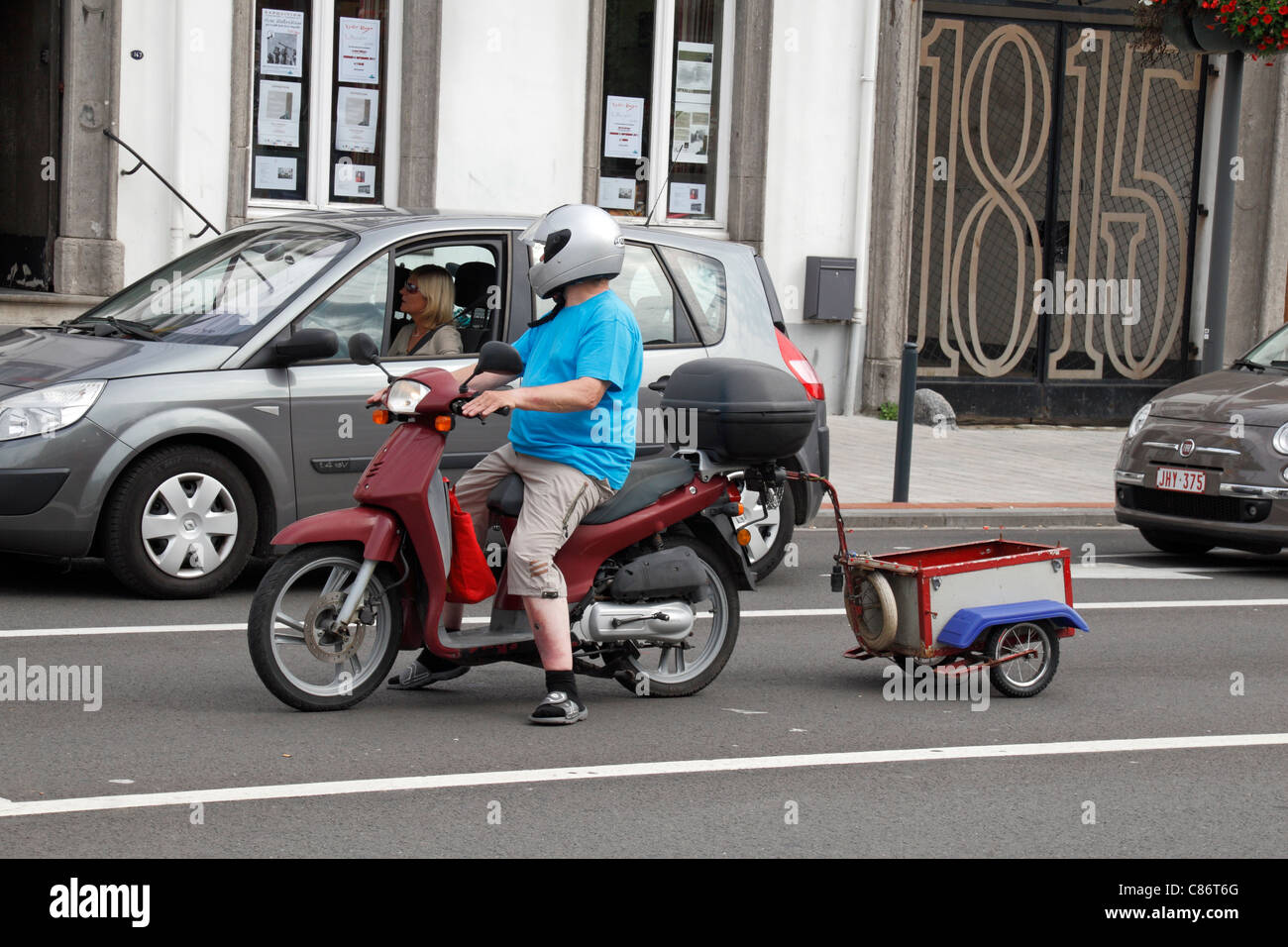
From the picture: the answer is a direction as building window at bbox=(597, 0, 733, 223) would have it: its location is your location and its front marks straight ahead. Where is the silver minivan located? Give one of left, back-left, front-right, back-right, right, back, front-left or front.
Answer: front

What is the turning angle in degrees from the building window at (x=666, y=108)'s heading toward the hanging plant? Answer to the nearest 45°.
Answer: approximately 45° to its left

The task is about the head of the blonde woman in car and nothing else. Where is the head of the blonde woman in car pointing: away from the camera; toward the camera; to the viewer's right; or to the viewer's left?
to the viewer's left

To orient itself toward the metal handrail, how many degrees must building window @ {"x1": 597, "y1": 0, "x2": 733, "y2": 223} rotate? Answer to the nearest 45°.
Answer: approximately 45° to its right

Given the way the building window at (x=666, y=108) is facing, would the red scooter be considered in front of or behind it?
in front

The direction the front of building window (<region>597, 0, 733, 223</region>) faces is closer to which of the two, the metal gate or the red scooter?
the red scooter

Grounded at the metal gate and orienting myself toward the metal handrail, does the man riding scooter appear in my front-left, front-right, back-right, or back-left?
front-left

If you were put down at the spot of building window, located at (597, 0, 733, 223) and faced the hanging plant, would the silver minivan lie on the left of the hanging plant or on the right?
right

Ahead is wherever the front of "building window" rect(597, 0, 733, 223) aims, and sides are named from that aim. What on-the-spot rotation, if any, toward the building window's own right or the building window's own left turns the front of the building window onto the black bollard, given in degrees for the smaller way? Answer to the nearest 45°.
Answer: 0° — it already faces it

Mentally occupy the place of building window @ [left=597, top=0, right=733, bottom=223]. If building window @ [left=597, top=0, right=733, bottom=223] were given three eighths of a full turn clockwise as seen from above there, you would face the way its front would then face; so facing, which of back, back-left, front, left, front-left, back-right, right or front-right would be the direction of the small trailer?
back-left

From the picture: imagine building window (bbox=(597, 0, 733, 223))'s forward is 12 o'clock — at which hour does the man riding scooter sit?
The man riding scooter is roughly at 12 o'clock from the building window.

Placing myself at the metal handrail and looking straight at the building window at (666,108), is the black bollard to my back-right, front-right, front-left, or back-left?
front-right

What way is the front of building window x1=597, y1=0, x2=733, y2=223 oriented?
toward the camera

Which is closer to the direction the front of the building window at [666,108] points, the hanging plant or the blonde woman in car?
the blonde woman in car

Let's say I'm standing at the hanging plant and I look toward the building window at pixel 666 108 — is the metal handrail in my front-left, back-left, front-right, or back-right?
front-left

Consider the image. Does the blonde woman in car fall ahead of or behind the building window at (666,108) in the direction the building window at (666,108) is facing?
ahead
